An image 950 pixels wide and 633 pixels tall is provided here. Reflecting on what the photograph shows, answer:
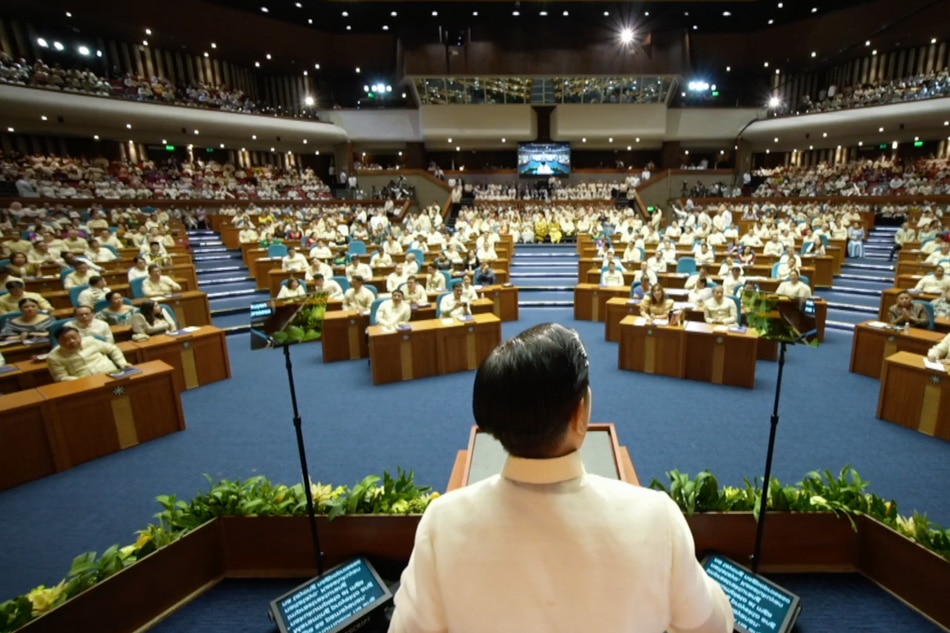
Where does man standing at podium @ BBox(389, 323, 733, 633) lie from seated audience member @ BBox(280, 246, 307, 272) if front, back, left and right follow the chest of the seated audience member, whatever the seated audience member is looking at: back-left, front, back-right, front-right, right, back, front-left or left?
front

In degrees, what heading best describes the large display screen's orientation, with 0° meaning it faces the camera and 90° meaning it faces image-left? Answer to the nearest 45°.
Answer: approximately 0°

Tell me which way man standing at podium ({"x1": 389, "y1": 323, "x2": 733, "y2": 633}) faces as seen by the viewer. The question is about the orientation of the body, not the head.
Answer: away from the camera

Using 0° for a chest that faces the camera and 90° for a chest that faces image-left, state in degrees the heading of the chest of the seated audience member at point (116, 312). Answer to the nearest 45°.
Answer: approximately 315°

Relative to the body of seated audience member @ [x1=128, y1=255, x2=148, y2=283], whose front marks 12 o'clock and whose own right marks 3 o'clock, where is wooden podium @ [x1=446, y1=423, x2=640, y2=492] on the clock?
The wooden podium is roughly at 1 o'clock from the seated audience member.

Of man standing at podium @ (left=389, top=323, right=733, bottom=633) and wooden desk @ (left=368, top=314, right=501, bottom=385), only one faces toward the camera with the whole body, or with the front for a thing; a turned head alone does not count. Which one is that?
the wooden desk

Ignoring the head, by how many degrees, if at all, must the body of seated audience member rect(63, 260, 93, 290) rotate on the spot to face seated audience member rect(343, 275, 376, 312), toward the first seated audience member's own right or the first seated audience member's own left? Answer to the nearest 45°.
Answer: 0° — they already face them

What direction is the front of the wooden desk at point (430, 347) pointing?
toward the camera

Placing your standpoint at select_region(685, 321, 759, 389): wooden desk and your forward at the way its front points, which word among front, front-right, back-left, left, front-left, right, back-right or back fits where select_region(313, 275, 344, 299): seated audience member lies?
right

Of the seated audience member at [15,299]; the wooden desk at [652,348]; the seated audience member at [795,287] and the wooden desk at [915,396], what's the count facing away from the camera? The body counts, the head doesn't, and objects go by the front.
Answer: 0

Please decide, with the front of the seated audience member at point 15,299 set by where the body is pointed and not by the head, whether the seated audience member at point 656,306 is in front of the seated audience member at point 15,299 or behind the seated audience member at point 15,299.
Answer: in front

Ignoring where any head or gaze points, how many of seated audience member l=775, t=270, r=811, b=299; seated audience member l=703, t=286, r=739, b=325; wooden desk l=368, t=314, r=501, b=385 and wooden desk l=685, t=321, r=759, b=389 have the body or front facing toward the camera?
4

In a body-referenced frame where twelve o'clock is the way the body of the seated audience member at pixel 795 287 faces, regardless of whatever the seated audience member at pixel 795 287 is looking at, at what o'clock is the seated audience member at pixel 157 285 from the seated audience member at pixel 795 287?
the seated audience member at pixel 157 285 is roughly at 2 o'clock from the seated audience member at pixel 795 287.

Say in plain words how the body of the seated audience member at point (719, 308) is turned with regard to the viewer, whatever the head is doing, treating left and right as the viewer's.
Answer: facing the viewer

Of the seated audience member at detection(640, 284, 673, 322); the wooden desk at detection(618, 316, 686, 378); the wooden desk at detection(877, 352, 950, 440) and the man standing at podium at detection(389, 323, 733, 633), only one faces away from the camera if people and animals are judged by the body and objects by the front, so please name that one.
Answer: the man standing at podium

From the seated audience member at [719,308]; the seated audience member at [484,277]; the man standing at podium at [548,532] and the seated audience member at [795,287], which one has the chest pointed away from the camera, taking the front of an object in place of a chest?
the man standing at podium

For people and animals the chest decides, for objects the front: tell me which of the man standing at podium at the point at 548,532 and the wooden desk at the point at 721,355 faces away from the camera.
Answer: the man standing at podium

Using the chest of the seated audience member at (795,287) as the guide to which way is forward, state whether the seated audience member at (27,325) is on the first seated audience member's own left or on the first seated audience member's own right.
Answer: on the first seated audience member's own right
